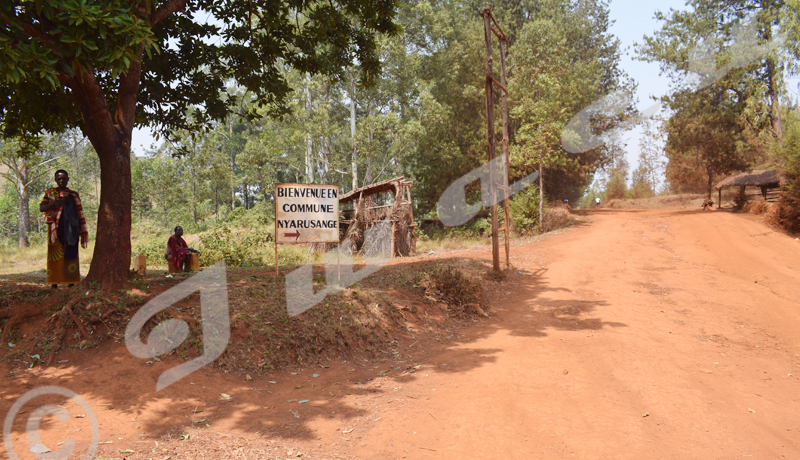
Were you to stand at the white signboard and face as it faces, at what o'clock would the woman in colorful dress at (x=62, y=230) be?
The woman in colorful dress is roughly at 3 o'clock from the white signboard.

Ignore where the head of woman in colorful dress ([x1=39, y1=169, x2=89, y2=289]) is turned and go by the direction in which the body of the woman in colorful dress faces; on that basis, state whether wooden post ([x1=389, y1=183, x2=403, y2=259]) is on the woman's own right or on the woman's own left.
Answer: on the woman's own left

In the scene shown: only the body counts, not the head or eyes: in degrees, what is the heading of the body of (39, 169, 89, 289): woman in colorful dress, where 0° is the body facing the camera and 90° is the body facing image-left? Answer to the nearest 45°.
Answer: approximately 0°

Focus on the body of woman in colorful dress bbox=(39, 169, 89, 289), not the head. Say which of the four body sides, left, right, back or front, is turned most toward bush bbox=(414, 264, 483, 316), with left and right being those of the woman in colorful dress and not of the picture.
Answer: left

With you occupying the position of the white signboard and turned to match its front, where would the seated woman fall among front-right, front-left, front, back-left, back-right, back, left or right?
back-right

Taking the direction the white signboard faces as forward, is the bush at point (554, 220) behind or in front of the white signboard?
behind

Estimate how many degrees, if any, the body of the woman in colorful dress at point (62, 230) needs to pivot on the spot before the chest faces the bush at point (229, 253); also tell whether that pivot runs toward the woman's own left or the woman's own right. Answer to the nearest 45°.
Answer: approximately 135° to the woman's own left

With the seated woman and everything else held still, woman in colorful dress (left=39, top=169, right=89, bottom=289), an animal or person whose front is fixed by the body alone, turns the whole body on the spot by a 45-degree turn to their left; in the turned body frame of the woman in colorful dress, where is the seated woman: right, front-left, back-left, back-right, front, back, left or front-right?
left

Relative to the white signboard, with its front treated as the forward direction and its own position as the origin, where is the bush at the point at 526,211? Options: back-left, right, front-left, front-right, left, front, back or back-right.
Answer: back-left

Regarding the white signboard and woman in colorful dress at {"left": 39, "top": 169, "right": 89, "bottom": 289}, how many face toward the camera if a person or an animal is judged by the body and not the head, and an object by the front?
2

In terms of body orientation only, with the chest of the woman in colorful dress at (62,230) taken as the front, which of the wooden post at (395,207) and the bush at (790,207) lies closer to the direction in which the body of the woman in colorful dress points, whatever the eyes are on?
the bush
